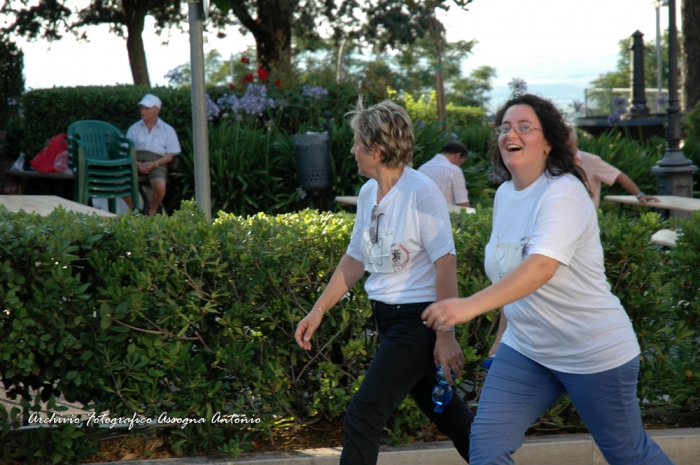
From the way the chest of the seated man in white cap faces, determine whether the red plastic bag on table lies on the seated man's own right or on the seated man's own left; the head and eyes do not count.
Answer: on the seated man's own right

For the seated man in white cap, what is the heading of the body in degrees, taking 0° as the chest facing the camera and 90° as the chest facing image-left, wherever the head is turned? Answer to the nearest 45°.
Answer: approximately 45°

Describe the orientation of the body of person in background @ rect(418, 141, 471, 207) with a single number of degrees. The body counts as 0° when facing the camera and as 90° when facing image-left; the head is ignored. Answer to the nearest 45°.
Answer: approximately 225°

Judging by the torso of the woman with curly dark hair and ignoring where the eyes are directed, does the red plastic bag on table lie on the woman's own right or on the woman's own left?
on the woman's own right

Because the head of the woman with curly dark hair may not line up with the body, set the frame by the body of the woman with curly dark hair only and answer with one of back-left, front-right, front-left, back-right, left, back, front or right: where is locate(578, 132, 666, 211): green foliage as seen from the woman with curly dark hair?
back-right

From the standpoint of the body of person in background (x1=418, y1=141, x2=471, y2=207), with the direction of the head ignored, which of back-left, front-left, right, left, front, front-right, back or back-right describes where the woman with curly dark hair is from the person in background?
back-right

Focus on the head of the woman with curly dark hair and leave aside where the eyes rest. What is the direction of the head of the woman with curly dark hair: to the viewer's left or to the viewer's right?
to the viewer's left

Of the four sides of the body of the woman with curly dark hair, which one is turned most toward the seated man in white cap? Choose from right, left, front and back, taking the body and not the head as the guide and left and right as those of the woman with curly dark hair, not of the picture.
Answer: right

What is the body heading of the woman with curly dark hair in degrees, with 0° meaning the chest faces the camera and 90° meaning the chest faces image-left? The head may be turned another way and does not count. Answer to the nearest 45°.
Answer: approximately 45°
